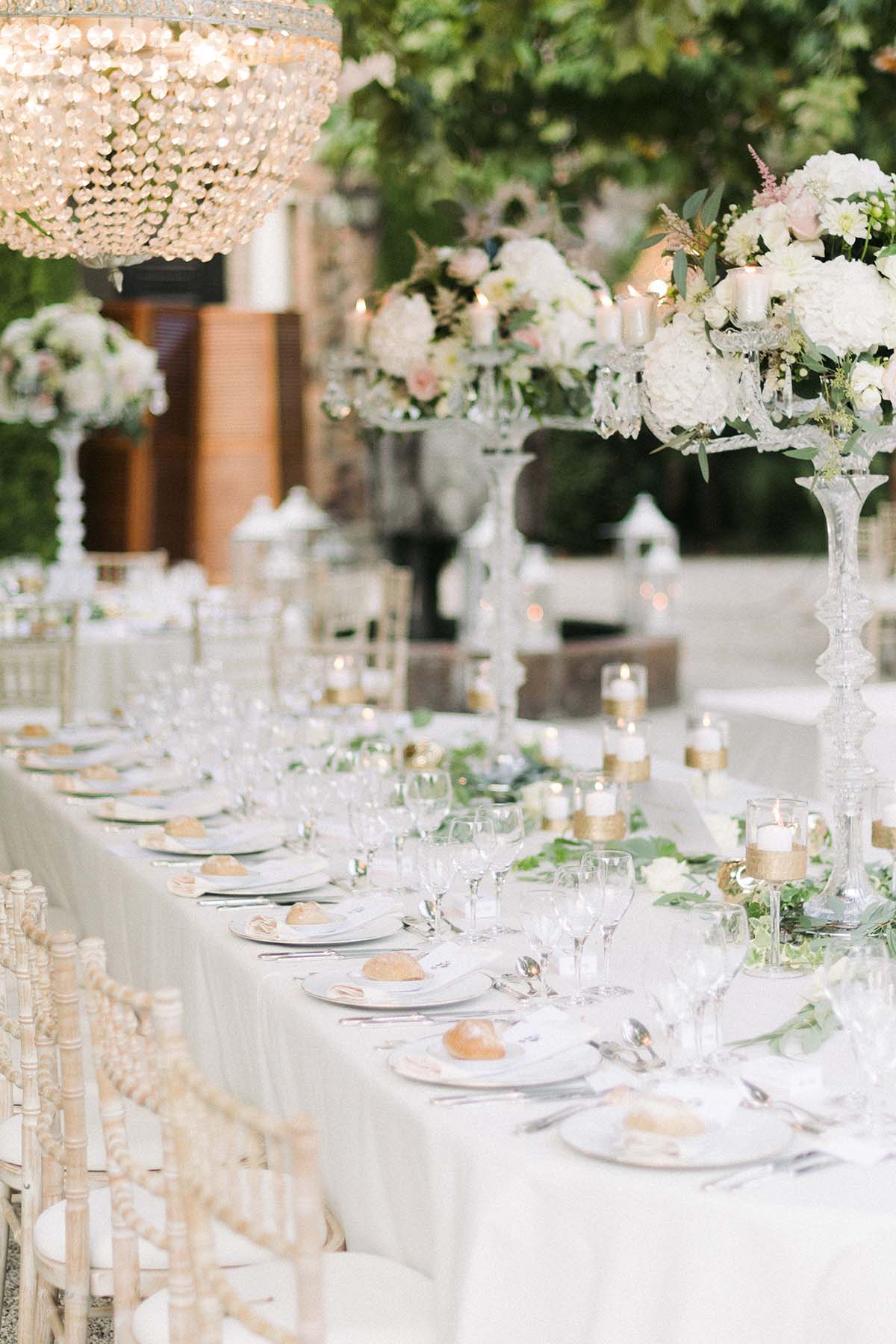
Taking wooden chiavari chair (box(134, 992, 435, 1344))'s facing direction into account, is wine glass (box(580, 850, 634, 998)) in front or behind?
in front

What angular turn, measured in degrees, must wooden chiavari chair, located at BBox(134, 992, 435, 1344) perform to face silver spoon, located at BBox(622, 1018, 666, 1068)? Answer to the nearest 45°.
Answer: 0° — it already faces it

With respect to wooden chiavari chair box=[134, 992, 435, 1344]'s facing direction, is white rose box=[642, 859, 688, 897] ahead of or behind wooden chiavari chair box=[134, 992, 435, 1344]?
ahead

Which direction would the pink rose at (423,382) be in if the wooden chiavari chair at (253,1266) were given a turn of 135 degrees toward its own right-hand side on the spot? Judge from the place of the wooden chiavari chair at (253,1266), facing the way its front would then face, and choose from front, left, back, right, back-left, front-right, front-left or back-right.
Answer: back

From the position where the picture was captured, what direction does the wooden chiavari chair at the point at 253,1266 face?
facing away from the viewer and to the right of the viewer

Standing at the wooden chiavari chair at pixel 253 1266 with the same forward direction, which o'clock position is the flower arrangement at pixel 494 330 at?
The flower arrangement is roughly at 11 o'clock from the wooden chiavari chair.

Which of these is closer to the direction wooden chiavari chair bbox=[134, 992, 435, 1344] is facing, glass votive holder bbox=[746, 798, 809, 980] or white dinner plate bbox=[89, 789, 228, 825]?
the glass votive holder

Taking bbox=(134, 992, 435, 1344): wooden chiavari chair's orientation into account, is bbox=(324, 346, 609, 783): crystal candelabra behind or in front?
in front

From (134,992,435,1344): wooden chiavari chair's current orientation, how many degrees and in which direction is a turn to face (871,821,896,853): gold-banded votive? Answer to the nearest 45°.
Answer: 0° — it already faces it

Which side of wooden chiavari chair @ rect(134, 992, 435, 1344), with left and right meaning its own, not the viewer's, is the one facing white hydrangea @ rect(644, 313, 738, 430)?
front
